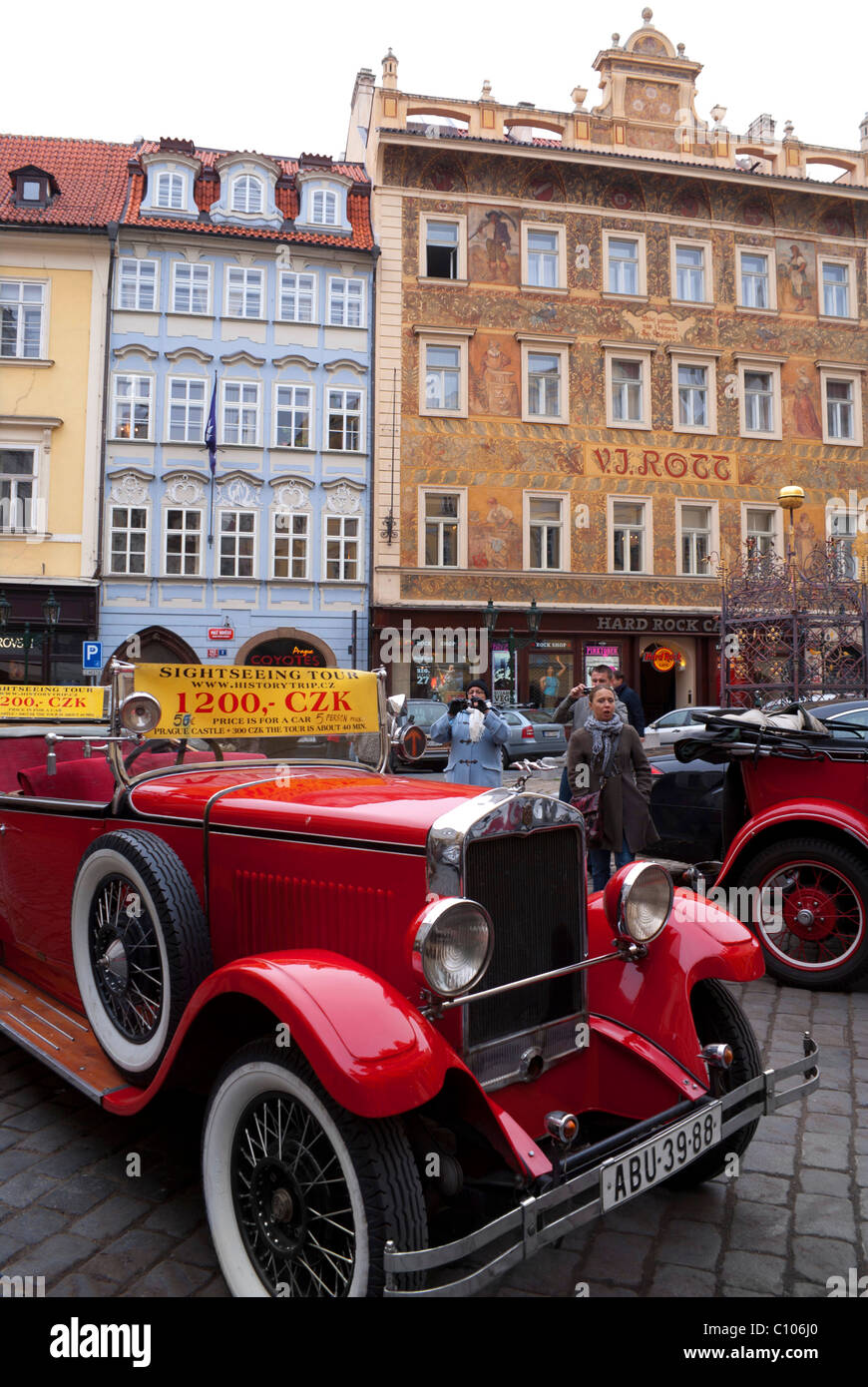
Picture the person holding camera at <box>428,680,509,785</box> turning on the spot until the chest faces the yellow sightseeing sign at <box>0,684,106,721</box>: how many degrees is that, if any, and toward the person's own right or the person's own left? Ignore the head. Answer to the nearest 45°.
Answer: approximately 45° to the person's own right

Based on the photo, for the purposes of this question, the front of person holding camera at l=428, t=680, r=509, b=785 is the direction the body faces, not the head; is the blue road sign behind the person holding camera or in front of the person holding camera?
behind

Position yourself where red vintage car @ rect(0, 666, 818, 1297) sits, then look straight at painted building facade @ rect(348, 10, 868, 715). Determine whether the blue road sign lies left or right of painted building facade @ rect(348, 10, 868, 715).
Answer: left

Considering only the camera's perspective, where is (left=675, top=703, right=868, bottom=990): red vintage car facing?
facing to the right of the viewer

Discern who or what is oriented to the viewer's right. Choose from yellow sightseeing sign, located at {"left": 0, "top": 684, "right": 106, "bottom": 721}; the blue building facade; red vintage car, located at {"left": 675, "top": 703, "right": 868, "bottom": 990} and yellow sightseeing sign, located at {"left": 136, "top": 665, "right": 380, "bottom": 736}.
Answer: the red vintage car

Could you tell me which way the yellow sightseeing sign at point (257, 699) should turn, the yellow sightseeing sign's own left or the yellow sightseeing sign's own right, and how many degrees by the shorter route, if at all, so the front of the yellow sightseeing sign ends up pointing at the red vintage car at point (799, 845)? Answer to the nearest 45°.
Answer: approximately 90° to the yellow sightseeing sign's own left

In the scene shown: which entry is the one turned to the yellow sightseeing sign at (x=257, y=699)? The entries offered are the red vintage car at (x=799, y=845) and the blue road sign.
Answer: the blue road sign

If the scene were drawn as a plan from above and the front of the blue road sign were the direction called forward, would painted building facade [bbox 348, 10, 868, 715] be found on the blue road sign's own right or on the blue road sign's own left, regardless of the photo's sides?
on the blue road sign's own left

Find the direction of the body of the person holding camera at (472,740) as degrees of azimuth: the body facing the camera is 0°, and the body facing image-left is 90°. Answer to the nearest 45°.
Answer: approximately 0°
